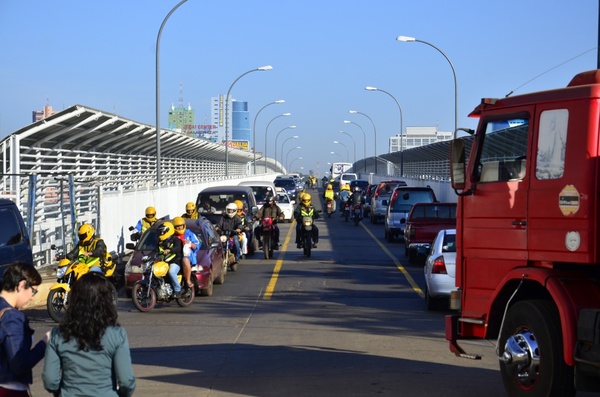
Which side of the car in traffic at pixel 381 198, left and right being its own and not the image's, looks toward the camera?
back

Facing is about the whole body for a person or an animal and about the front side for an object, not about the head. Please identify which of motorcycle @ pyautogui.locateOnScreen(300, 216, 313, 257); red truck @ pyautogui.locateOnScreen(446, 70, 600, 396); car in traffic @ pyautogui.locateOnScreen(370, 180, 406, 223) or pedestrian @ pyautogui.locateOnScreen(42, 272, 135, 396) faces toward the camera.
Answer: the motorcycle

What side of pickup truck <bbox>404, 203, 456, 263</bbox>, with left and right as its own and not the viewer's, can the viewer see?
back

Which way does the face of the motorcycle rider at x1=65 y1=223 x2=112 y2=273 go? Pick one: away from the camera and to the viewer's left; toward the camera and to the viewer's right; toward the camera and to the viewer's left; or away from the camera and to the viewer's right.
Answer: toward the camera and to the viewer's left

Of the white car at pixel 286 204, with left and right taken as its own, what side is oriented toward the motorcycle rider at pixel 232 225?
front

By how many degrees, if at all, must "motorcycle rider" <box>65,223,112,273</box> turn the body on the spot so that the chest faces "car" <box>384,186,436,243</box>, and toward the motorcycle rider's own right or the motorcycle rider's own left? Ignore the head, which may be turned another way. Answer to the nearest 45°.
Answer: approximately 180°

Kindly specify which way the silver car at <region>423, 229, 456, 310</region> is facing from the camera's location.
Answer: facing away from the viewer

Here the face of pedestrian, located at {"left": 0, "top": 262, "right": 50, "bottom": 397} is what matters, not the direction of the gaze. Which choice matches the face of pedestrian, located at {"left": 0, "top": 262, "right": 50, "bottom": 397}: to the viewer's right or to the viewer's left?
to the viewer's right

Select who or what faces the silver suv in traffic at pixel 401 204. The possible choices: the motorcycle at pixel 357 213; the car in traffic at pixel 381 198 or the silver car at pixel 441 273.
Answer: the silver car

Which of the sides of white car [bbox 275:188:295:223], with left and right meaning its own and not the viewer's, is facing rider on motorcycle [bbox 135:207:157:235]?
front

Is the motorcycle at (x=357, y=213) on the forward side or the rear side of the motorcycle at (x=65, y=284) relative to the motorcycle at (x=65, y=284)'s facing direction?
on the rear side

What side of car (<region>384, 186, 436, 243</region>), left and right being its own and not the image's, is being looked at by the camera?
back
